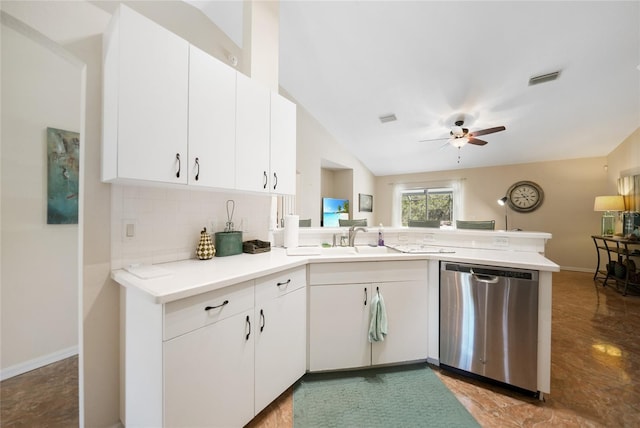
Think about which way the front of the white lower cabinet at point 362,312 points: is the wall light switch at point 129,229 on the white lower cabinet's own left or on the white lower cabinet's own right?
on the white lower cabinet's own right

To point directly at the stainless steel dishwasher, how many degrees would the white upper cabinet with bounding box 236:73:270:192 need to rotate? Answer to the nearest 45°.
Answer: approximately 45° to its left

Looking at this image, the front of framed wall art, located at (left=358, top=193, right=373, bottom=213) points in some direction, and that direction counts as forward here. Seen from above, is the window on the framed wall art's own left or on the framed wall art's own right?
on the framed wall art's own left

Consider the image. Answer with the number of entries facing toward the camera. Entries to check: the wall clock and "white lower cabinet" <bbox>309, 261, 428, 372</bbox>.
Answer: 2

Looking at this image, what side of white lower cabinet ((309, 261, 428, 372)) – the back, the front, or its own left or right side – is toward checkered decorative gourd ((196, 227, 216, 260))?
right

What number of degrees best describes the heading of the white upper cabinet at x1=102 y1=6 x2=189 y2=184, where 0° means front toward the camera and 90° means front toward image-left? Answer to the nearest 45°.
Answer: approximately 315°

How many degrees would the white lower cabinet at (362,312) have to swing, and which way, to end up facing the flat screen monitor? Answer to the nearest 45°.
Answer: approximately 180°

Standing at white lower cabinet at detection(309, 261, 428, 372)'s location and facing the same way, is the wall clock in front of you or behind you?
behind
